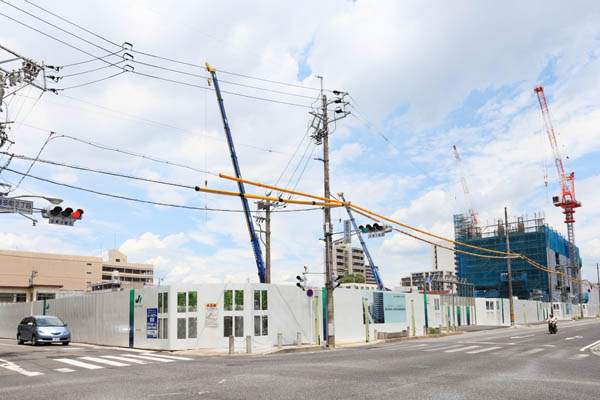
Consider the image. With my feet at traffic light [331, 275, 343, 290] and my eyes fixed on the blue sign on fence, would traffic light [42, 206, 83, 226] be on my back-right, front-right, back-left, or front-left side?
front-left

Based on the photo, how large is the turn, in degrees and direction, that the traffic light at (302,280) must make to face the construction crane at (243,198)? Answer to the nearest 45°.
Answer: approximately 135° to its right

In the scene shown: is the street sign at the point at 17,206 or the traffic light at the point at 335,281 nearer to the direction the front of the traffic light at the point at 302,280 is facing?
the street sign

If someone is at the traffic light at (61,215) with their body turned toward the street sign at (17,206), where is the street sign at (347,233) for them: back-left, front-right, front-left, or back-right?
back-right

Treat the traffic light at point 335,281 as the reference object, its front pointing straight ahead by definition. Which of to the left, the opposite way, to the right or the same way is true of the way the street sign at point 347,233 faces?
to the right

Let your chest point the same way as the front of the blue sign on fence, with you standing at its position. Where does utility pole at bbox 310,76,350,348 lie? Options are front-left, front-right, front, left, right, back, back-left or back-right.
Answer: left

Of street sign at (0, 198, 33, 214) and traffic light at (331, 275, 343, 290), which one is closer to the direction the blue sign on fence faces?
the street sign

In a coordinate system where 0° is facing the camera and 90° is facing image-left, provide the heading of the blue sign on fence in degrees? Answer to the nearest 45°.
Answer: approximately 0°

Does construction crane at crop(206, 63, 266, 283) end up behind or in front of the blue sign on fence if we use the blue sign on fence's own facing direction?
behind

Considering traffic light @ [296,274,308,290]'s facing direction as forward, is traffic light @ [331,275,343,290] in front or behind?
behind

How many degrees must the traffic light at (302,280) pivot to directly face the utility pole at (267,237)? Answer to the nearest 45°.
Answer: approximately 135° to its right

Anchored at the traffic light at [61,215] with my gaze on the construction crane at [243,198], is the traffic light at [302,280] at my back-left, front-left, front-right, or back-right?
front-right

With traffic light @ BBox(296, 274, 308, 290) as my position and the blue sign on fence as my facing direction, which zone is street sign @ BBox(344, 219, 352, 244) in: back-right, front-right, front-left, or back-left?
back-right

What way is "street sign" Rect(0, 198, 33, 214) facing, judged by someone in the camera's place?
facing the viewer

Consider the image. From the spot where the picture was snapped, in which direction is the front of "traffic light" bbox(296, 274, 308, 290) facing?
facing the viewer and to the left of the viewer

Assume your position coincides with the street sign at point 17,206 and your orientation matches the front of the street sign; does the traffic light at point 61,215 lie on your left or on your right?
on your left
